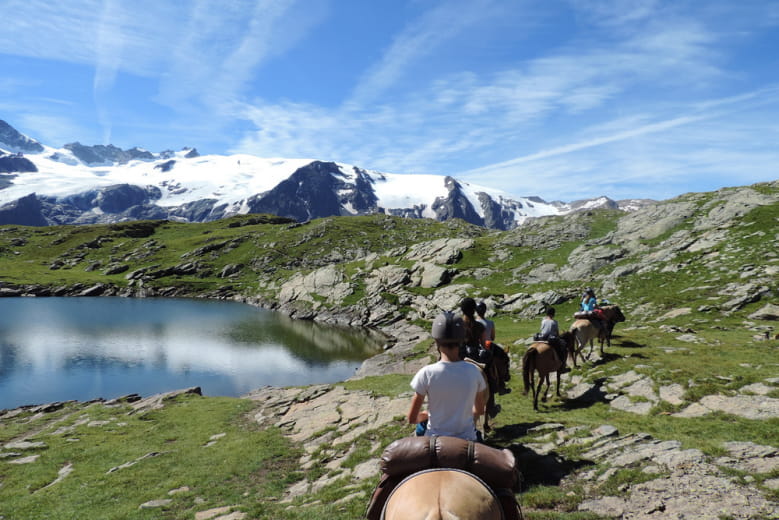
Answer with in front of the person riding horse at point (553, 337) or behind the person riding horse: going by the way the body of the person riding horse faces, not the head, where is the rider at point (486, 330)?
behind

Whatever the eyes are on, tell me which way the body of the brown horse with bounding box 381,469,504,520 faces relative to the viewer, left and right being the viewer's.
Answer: facing away from the viewer

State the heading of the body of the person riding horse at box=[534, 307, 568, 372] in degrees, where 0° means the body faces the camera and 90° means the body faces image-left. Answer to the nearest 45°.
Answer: approximately 225°

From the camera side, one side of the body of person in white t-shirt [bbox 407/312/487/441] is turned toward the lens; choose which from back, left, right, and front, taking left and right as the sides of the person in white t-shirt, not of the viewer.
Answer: back

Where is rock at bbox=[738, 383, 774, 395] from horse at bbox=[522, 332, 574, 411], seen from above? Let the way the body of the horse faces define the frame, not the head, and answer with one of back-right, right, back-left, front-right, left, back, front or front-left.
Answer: front-right

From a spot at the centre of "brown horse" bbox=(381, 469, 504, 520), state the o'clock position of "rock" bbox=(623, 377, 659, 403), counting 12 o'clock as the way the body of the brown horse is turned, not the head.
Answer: The rock is roughly at 1 o'clock from the brown horse.

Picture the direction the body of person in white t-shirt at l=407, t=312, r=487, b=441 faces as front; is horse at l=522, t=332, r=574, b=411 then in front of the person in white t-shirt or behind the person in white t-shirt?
in front

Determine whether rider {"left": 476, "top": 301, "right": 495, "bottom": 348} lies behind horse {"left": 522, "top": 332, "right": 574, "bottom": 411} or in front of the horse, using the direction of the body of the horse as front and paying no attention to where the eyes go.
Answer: behind

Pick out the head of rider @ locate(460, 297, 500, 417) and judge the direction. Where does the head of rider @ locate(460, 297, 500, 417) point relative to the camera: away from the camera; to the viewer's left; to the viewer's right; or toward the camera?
away from the camera

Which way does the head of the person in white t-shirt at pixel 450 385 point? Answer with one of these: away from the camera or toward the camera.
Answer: away from the camera

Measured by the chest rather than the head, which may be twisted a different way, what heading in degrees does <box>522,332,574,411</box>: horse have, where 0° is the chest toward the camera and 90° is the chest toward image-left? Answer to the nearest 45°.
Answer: approximately 225°

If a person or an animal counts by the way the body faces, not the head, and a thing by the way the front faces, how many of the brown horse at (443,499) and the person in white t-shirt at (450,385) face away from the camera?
2
